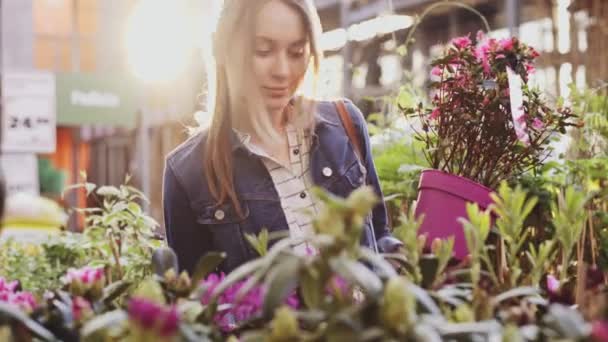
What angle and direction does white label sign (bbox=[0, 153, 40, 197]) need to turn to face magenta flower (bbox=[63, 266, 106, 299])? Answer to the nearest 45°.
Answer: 0° — it already faces it

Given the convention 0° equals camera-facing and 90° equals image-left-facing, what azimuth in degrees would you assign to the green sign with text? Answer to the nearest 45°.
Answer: approximately 0°

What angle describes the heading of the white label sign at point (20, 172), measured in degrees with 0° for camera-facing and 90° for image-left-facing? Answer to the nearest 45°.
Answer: approximately 0°

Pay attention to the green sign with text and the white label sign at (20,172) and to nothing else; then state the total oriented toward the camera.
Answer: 2

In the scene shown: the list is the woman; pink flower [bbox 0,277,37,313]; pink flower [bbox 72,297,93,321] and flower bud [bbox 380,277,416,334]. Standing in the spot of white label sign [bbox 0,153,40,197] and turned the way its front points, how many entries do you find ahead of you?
4

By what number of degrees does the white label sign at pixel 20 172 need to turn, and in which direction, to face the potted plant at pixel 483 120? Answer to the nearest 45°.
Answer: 0° — it already faces it
